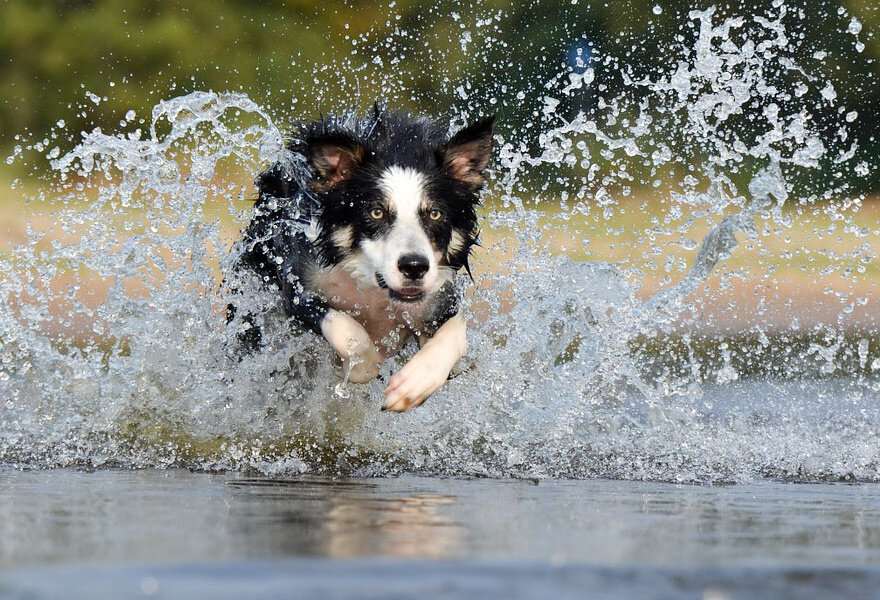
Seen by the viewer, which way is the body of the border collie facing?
toward the camera
